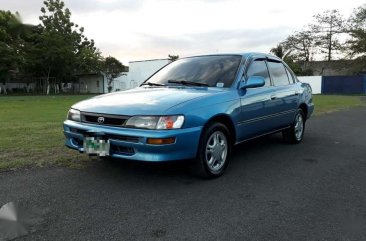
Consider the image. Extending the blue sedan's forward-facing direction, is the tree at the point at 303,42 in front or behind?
behind

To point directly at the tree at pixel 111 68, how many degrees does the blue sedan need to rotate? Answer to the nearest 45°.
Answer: approximately 135° to its right

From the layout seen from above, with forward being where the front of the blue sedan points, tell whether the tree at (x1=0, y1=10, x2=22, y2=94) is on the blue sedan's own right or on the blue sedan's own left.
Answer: on the blue sedan's own right

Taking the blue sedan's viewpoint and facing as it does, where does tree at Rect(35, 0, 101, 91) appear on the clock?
The tree is roughly at 4 o'clock from the blue sedan.

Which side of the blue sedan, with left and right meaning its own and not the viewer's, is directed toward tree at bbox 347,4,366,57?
back

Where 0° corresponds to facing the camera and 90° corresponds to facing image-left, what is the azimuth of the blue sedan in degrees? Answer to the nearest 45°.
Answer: approximately 45°
